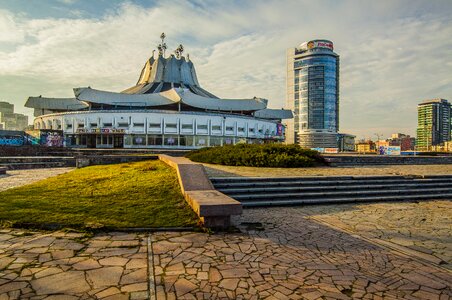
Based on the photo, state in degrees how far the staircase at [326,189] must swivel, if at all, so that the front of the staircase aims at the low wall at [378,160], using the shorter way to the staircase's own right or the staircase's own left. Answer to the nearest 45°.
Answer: approximately 180°

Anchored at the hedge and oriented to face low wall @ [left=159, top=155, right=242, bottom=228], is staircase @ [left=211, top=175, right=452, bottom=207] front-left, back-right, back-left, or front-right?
front-left

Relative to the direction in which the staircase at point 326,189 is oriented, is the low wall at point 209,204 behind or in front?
in front

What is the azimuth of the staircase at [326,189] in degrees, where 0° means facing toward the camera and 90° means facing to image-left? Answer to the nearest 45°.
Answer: approximately 0°

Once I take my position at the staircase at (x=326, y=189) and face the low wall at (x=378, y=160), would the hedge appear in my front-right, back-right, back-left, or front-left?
front-left

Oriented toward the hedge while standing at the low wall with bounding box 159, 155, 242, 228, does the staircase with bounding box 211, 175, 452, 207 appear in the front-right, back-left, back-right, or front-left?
front-right

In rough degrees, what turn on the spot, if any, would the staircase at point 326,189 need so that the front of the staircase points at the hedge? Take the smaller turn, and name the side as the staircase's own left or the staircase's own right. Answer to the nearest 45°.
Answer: approximately 135° to the staircase's own right

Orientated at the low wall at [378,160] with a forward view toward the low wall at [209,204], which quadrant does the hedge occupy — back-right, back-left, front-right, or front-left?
front-right

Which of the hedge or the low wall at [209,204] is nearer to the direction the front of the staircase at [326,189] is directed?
the low wall
